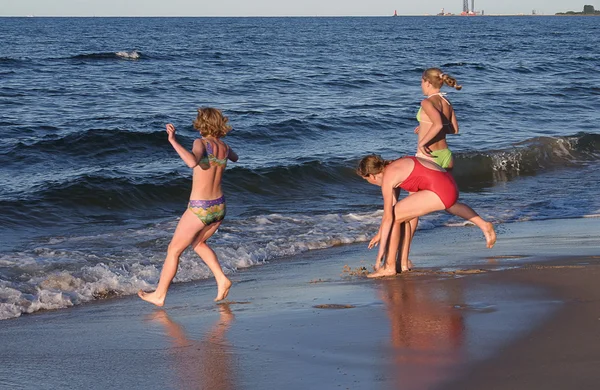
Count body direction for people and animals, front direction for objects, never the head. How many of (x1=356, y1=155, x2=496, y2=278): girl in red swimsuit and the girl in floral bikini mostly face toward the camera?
0

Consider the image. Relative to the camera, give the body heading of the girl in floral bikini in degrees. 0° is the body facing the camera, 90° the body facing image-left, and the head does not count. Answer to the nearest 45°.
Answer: approximately 135°

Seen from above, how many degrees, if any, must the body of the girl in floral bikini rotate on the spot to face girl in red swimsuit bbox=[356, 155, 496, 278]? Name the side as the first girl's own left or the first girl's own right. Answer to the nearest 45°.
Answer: approximately 135° to the first girl's own right

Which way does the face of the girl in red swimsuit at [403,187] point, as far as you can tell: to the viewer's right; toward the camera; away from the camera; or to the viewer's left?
to the viewer's left

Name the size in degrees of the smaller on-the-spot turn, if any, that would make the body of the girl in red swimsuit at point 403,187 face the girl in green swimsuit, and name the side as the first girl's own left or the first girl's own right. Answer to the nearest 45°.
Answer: approximately 90° to the first girl's own right

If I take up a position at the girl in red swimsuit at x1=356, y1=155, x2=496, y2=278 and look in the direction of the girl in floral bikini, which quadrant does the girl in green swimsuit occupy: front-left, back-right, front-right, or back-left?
back-right

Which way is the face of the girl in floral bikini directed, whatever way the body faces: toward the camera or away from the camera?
away from the camera

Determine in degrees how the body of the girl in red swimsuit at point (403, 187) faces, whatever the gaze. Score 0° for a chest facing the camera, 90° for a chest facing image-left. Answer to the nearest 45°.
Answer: approximately 90°

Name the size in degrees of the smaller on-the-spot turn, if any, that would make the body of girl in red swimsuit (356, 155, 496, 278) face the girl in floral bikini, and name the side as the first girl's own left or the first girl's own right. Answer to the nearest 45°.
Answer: approximately 45° to the first girl's own left

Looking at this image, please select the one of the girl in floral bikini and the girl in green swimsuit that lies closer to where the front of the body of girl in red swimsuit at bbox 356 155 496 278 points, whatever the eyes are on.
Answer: the girl in floral bikini

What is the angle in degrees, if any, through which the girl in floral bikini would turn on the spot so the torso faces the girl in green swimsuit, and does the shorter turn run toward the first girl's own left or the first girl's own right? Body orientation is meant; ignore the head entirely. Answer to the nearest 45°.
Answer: approximately 90° to the first girl's own right
